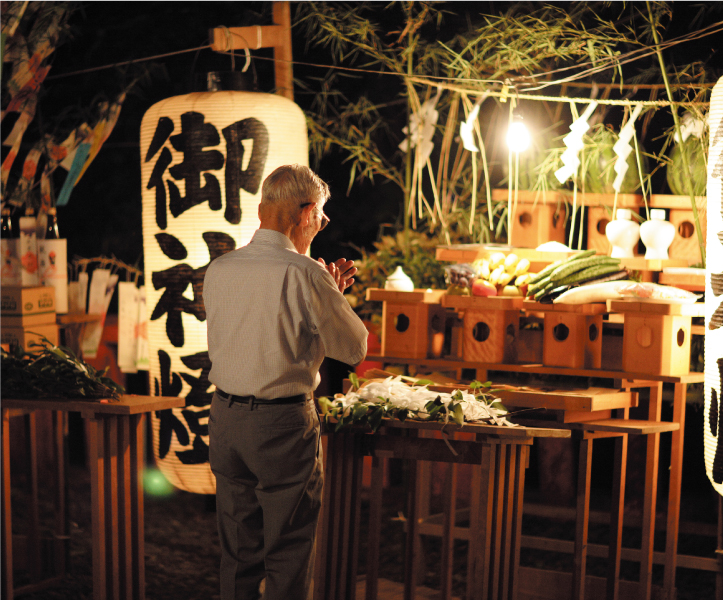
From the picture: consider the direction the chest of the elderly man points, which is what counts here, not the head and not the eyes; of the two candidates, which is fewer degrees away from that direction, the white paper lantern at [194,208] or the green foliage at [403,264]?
the green foliage

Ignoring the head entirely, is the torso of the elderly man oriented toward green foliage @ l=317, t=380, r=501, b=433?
yes

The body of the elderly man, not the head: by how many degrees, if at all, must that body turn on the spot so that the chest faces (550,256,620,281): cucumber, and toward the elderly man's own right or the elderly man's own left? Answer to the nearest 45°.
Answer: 0° — they already face it

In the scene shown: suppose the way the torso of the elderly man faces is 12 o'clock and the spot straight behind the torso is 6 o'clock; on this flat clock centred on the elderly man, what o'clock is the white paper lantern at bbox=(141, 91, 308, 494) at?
The white paper lantern is roughly at 10 o'clock from the elderly man.

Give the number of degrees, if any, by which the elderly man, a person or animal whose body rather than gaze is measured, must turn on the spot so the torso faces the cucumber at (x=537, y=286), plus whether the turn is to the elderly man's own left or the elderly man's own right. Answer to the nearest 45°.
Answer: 0° — they already face it

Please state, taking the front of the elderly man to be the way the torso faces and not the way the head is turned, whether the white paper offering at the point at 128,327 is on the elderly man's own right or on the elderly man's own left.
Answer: on the elderly man's own left

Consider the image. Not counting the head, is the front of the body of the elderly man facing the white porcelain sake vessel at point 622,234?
yes

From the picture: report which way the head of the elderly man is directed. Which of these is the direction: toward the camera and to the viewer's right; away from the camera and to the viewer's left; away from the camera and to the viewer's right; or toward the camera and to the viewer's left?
away from the camera and to the viewer's right

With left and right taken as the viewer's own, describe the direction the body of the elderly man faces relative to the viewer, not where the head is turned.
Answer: facing away from the viewer and to the right of the viewer
